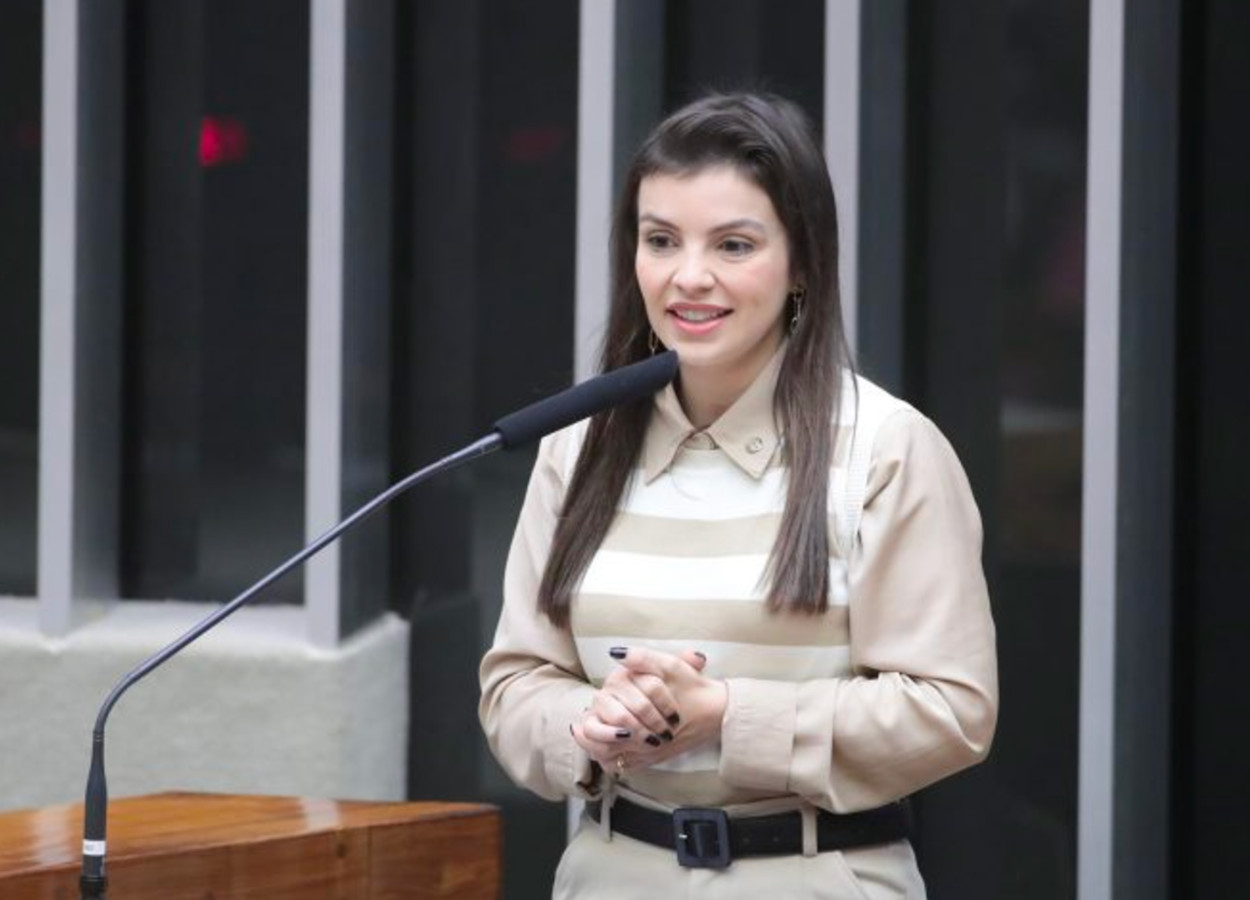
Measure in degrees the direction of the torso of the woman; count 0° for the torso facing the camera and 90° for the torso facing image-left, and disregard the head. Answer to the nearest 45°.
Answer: approximately 45°

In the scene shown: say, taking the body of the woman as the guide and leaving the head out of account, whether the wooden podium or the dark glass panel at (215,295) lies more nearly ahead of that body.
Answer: the wooden podium

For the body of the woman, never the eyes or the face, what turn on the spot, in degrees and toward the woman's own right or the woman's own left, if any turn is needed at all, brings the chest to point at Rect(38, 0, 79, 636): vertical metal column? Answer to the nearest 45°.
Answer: approximately 90° to the woman's own right

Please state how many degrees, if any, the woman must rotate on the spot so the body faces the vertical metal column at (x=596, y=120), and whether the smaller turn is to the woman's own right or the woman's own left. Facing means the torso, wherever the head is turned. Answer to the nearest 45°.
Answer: approximately 135° to the woman's own right

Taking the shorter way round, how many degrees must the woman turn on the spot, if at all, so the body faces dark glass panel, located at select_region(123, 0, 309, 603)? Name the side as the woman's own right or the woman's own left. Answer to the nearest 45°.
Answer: approximately 90° to the woman's own right

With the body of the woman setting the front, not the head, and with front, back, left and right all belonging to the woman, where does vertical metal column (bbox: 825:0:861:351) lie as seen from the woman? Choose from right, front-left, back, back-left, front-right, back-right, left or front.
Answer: back-right

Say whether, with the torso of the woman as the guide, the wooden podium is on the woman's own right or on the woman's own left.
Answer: on the woman's own right
